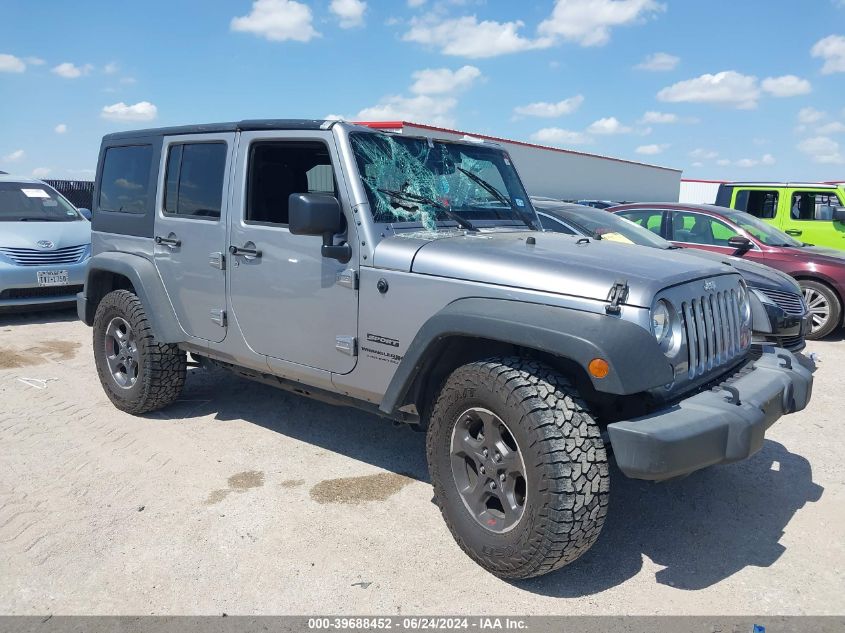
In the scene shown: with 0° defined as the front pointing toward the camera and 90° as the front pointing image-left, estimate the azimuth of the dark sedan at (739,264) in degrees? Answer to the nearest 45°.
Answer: approximately 315°

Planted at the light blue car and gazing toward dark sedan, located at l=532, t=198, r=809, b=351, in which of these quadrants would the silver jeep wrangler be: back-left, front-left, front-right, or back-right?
front-right

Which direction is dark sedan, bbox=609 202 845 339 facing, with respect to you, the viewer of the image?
facing the viewer and to the right of the viewer

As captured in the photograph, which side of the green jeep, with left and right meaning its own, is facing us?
right

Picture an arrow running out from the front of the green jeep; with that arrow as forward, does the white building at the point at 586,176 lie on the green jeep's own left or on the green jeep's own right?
on the green jeep's own left

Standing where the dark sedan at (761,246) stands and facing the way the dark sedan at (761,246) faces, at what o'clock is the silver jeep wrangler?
The silver jeep wrangler is roughly at 2 o'clock from the dark sedan.

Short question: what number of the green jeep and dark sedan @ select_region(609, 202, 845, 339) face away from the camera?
0

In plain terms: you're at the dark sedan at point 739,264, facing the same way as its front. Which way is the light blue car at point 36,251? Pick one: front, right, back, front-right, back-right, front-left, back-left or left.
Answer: back-right

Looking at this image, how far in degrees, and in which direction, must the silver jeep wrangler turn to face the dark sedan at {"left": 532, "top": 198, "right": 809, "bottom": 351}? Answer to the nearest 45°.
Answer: approximately 90° to its left

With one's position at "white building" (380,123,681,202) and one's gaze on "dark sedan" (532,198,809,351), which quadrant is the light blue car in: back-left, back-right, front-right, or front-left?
front-right

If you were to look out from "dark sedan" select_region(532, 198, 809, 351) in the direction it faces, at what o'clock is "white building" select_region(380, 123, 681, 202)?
The white building is roughly at 7 o'clock from the dark sedan.

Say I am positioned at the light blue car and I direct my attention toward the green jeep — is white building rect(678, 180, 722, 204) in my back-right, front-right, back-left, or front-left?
front-left

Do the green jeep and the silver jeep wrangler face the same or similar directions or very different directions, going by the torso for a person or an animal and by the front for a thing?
same or similar directions
